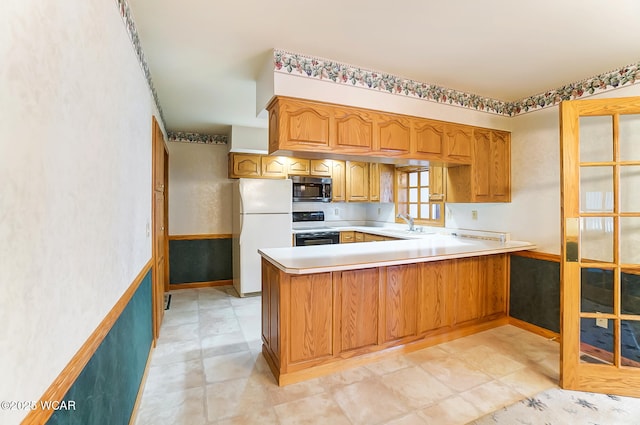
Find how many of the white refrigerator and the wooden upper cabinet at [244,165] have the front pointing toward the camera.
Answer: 2

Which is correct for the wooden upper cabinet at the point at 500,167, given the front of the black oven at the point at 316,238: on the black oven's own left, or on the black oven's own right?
on the black oven's own left

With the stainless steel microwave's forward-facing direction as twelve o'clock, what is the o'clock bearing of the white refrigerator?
The white refrigerator is roughly at 2 o'clock from the stainless steel microwave.

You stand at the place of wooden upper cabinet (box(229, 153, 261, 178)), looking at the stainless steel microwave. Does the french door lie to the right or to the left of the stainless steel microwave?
right

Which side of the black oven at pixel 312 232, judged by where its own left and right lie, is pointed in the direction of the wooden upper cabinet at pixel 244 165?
right

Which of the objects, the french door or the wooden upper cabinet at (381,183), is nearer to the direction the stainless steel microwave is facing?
the french door

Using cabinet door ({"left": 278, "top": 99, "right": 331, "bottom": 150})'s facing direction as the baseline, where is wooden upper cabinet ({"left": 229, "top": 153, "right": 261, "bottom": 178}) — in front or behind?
behind

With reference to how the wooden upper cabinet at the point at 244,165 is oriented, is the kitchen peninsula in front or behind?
in front

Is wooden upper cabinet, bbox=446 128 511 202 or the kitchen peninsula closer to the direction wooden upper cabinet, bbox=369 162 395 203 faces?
the kitchen peninsula

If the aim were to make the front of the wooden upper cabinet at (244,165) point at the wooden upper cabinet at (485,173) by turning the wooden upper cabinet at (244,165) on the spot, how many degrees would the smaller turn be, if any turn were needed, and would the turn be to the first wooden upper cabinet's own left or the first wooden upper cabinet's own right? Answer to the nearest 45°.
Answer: approximately 45° to the first wooden upper cabinet's own left

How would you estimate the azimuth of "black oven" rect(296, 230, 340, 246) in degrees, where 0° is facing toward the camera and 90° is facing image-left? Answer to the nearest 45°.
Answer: approximately 0°

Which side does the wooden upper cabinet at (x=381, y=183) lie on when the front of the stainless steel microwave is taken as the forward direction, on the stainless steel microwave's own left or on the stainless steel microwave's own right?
on the stainless steel microwave's own left

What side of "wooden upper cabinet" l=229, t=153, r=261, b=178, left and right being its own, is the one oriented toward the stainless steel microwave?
left

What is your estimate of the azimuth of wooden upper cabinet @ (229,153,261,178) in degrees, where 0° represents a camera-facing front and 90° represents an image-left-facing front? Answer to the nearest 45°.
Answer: approximately 0°

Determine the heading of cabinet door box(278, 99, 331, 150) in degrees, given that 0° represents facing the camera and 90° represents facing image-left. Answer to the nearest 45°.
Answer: approximately 315°
